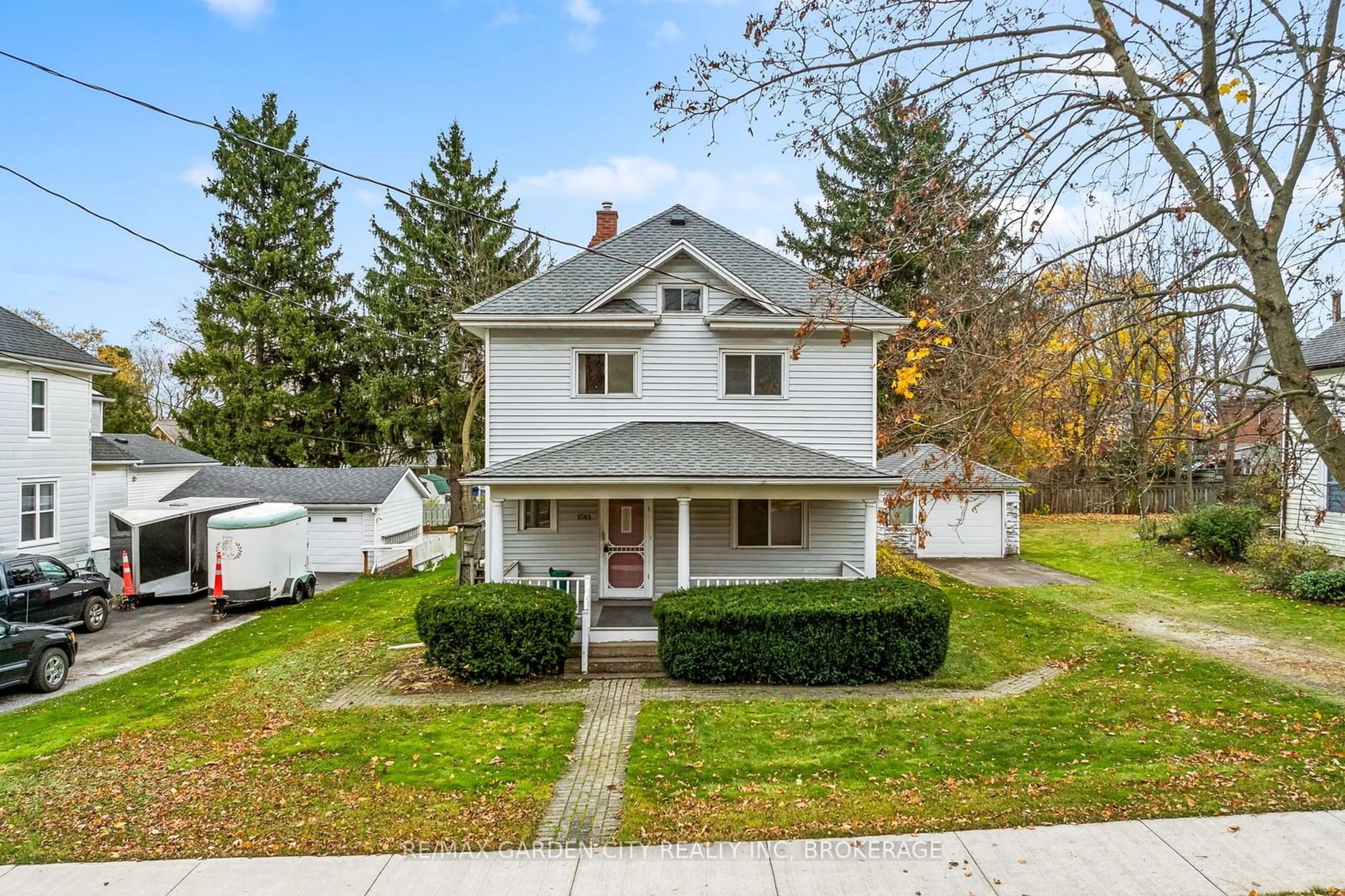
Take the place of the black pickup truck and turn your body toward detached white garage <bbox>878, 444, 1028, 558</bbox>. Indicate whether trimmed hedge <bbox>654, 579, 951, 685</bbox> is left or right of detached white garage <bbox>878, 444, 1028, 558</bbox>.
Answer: right

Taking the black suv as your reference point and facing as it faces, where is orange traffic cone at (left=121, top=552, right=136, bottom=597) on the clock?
The orange traffic cone is roughly at 11 o'clock from the black suv.

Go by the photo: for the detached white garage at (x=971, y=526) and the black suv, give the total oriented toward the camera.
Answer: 1

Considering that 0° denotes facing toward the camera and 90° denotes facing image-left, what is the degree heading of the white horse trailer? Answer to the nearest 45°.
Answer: approximately 45°

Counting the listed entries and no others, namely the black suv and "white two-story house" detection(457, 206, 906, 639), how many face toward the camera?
1

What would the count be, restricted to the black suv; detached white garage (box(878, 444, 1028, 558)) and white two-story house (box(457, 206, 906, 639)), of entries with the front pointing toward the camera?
2

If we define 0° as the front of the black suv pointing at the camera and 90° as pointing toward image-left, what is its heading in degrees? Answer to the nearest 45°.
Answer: approximately 225°
